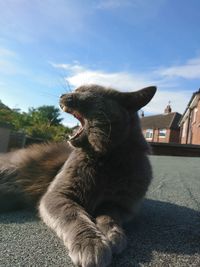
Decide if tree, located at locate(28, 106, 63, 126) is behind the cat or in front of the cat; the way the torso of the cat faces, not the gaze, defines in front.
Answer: behind

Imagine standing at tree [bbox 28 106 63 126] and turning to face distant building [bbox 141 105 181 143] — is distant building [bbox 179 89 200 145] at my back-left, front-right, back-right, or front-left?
front-right

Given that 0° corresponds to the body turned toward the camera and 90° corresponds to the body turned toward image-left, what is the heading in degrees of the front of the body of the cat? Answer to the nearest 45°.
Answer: approximately 315°
